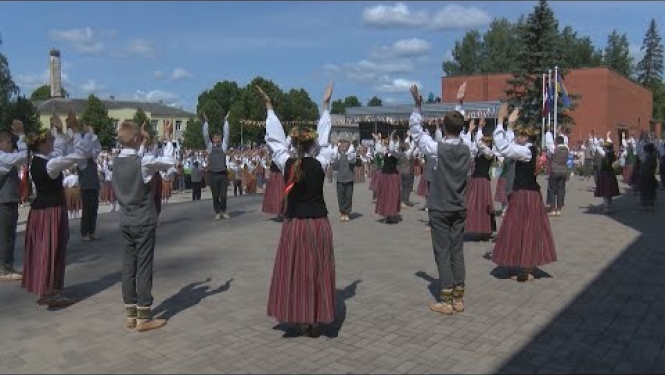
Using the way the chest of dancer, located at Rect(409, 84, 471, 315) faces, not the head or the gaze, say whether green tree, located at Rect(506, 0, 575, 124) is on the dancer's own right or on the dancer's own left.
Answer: on the dancer's own right

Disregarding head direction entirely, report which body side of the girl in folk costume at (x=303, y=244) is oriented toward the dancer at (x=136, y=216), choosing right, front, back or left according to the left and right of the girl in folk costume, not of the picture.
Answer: left

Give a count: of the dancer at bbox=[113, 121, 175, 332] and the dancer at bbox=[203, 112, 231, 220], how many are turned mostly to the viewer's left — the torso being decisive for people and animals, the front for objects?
0

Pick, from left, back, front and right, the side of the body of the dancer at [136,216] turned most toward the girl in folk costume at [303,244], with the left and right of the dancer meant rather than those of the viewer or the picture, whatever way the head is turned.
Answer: right

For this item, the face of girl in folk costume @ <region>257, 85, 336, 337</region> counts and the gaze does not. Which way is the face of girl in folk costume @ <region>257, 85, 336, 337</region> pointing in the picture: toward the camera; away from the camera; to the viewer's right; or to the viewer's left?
away from the camera

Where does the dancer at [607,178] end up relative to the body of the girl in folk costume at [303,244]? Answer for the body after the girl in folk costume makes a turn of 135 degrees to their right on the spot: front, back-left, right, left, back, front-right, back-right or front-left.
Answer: left

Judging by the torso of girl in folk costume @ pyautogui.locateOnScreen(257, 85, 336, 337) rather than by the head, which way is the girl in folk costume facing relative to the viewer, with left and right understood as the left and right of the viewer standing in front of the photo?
facing away from the viewer

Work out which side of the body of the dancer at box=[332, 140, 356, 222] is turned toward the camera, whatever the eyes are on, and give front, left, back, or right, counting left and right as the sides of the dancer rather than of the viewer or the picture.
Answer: front

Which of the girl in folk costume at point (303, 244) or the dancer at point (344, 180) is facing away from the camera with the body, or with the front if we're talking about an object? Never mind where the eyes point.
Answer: the girl in folk costume

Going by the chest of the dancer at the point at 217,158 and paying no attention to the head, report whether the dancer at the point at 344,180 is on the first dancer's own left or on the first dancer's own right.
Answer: on the first dancer's own left

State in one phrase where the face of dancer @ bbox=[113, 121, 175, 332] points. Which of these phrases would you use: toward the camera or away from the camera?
away from the camera

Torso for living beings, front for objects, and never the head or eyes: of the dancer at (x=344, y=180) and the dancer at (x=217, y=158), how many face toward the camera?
2

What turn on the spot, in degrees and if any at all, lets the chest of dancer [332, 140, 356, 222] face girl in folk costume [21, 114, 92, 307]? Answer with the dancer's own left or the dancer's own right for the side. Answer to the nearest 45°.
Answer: approximately 45° to the dancer's own right

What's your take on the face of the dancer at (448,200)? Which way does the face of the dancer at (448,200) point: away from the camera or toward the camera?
away from the camera
